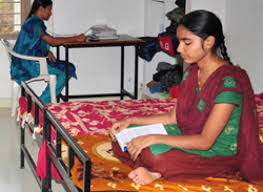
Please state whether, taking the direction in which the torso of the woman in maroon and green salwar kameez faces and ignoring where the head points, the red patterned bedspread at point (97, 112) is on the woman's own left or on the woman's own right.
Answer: on the woman's own right

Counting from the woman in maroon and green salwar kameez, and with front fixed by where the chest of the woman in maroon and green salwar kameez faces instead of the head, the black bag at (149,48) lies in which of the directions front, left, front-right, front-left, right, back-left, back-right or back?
back-right

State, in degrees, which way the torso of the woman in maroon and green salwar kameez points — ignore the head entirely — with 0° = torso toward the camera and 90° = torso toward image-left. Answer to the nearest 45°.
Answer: approximately 45°

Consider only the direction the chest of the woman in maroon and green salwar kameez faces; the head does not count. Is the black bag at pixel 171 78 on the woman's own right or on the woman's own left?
on the woman's own right

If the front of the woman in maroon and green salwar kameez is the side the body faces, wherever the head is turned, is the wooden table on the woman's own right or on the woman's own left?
on the woman's own right

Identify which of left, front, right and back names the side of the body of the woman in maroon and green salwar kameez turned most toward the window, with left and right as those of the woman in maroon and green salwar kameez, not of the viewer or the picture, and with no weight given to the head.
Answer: right
